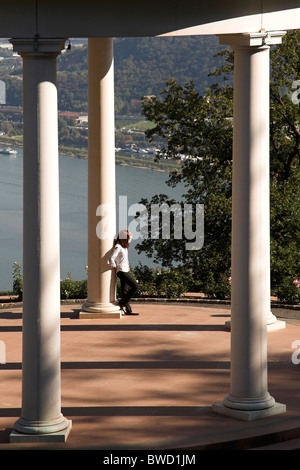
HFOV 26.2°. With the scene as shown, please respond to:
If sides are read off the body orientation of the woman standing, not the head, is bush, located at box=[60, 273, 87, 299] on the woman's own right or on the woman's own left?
on the woman's own left

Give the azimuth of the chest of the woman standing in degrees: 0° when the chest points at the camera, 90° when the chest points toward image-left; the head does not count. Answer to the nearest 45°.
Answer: approximately 270°

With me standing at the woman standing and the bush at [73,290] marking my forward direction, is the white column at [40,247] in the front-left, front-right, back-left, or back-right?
back-left

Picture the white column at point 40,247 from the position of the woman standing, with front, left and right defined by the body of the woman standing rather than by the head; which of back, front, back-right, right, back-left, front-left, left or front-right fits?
right
